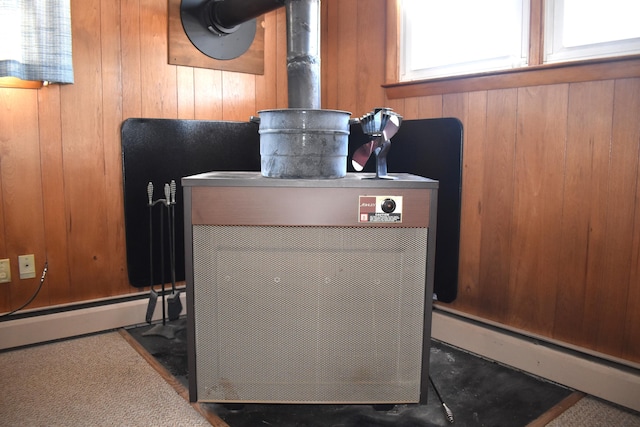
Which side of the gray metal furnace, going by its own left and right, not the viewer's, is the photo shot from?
front

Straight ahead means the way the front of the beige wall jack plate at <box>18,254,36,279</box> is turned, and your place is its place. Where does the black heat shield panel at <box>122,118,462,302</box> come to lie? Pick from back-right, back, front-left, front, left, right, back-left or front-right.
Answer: left

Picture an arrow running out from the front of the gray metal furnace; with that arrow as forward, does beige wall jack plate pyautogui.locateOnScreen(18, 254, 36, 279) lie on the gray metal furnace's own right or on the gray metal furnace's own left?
on the gray metal furnace's own right

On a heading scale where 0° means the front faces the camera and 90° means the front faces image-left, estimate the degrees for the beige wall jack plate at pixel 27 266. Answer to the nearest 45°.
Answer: approximately 0°

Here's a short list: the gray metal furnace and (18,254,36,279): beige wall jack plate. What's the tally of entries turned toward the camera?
2

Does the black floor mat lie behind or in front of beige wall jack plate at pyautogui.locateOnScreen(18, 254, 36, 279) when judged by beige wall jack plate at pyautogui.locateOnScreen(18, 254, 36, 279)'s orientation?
in front

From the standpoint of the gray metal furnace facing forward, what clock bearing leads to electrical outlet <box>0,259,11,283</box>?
The electrical outlet is roughly at 4 o'clock from the gray metal furnace.
